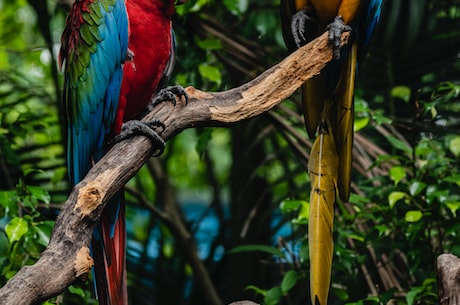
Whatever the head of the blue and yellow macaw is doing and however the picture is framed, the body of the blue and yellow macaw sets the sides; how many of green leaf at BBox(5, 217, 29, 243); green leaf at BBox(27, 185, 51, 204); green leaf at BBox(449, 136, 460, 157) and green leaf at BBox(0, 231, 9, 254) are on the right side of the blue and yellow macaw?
3

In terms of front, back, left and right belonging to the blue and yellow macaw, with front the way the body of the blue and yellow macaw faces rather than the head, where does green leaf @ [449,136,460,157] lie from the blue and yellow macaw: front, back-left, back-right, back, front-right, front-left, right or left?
back-left

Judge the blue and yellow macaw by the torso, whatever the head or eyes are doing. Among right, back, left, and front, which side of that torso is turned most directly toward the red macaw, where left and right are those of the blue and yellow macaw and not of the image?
right
